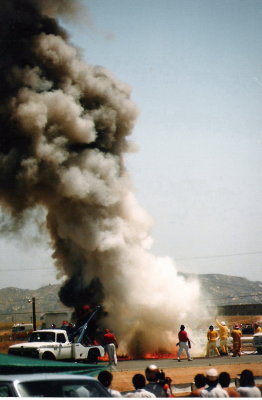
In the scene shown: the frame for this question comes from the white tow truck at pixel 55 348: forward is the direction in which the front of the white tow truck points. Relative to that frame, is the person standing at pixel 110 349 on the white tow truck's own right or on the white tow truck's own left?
on the white tow truck's own left

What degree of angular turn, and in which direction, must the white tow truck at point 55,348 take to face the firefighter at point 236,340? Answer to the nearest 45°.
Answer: approximately 135° to its left

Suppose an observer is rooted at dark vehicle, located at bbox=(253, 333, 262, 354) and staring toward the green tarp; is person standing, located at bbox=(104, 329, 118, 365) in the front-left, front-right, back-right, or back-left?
front-right

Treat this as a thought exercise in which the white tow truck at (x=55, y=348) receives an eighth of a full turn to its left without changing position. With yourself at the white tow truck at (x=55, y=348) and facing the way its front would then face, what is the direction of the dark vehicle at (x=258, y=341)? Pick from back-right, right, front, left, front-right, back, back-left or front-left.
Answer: left

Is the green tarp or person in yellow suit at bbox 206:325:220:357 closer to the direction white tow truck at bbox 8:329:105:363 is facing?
the green tarp

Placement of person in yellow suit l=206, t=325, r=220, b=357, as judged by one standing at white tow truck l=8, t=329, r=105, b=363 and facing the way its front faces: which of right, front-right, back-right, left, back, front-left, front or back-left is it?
back-left

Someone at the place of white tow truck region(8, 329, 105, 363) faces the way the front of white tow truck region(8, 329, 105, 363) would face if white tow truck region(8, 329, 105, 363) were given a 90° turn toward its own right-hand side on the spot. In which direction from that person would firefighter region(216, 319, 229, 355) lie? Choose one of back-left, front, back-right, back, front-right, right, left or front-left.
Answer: back-right

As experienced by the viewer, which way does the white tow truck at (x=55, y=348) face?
facing the viewer and to the left of the viewer
